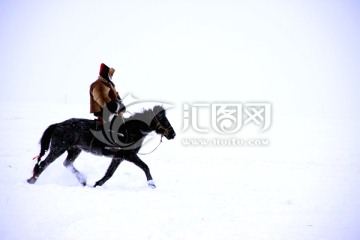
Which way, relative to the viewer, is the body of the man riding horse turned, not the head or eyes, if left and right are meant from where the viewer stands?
facing to the right of the viewer

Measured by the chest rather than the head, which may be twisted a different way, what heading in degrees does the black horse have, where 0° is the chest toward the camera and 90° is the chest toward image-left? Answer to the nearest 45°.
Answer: approximately 270°
